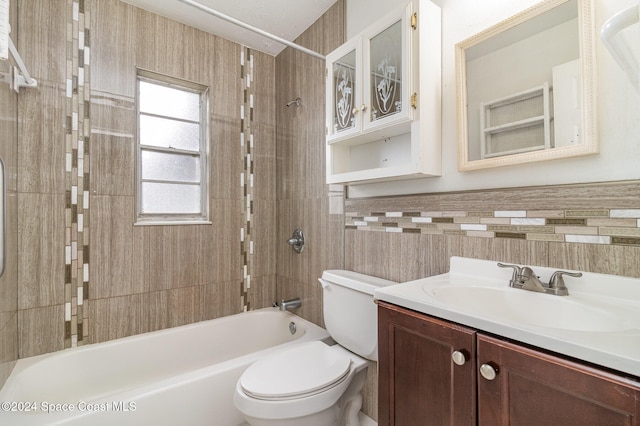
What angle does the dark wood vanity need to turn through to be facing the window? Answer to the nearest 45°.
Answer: approximately 45° to its right

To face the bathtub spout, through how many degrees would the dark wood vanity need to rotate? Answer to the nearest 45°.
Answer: approximately 90° to its right

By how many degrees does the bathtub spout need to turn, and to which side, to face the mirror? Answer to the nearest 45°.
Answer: approximately 90° to its left

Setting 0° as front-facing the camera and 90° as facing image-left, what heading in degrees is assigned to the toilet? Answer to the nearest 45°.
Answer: approximately 45°
